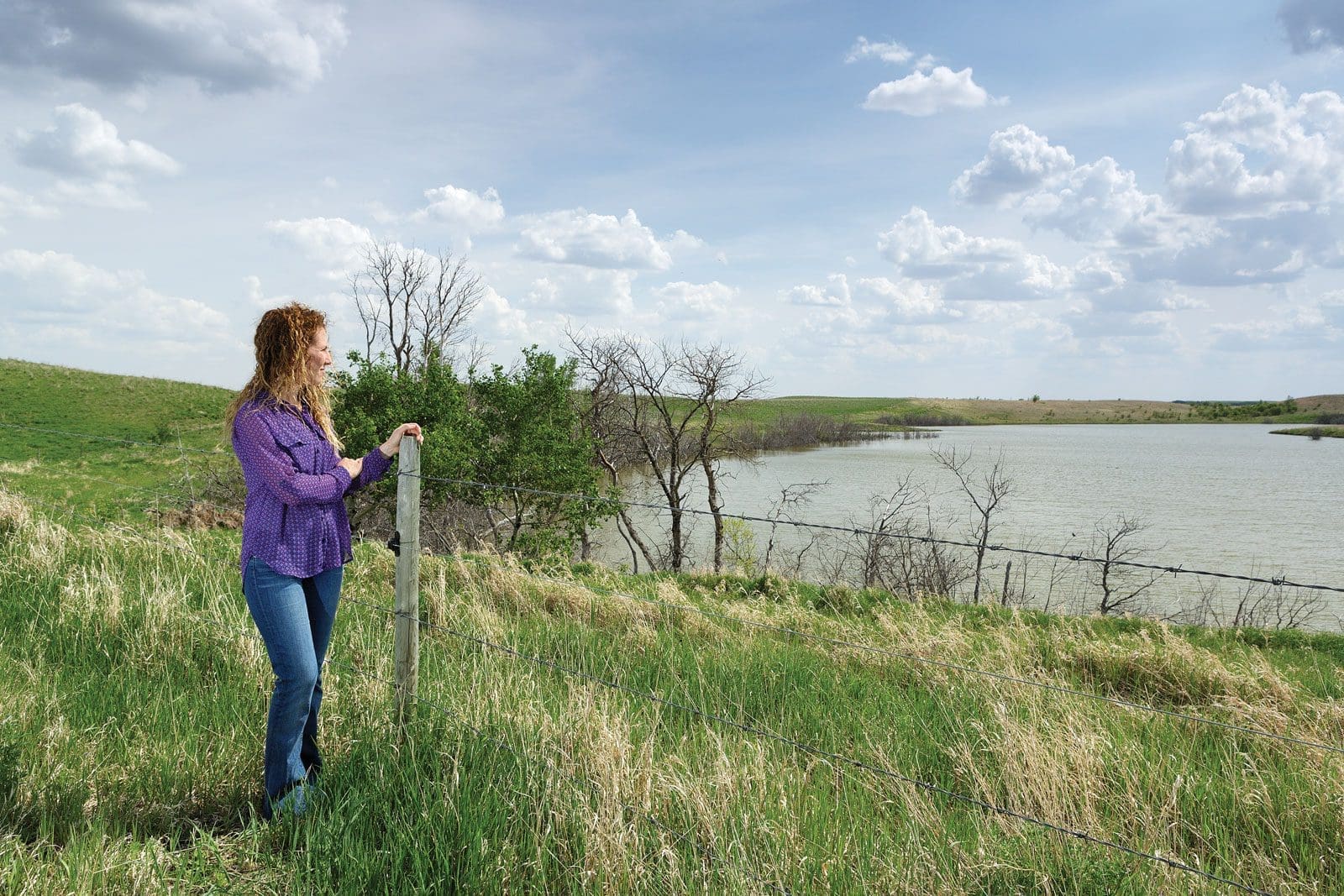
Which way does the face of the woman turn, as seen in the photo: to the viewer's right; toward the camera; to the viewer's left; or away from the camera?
to the viewer's right

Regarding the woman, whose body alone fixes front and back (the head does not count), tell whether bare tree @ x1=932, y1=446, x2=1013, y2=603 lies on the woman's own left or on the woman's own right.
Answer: on the woman's own left

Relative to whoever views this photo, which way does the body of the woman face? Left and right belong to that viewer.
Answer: facing the viewer and to the right of the viewer

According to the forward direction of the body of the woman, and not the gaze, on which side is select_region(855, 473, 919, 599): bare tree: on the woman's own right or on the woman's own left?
on the woman's own left
